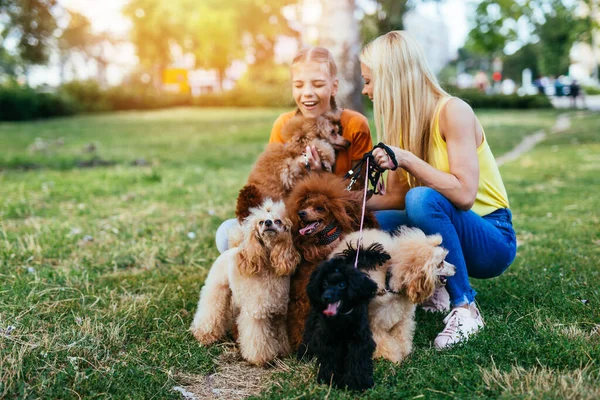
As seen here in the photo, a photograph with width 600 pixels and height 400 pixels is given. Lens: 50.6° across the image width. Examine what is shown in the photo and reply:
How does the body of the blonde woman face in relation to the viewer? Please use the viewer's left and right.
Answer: facing to the left of the viewer

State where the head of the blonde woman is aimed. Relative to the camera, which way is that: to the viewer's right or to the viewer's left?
to the viewer's left

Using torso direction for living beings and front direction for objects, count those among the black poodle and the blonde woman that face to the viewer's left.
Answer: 1

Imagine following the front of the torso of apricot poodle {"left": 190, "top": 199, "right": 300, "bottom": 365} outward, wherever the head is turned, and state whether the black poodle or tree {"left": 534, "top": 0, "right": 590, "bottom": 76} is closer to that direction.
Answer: the black poodle

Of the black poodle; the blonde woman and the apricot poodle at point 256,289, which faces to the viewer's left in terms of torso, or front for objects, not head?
the blonde woman

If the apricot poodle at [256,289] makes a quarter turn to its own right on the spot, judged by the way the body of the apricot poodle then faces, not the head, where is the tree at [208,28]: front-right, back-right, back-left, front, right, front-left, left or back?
back-right

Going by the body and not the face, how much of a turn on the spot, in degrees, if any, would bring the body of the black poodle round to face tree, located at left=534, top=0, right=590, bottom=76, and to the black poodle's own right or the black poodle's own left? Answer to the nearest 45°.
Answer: approximately 180°

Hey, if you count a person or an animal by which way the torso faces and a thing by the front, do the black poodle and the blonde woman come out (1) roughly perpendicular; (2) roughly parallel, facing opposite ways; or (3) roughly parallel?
roughly perpendicular

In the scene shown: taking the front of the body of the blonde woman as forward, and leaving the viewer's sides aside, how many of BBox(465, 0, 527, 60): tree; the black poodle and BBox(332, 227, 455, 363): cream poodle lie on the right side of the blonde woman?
1

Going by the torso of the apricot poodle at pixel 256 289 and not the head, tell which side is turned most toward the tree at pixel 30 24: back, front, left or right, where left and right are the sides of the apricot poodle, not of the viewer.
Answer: back

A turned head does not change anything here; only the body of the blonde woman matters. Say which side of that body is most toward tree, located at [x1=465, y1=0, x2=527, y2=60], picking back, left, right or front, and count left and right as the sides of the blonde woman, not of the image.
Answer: right

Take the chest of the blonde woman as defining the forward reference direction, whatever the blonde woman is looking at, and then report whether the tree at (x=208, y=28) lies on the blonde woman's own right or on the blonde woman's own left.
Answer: on the blonde woman's own right

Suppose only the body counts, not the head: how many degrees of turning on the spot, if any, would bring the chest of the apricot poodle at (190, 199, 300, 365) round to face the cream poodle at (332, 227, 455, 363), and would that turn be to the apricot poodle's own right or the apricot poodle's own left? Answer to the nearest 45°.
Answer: approximately 45° to the apricot poodle's own left
